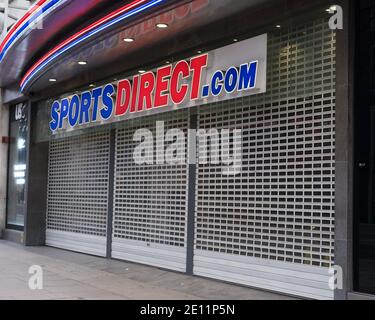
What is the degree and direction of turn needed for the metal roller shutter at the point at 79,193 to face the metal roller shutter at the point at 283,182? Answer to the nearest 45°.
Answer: approximately 90° to its left

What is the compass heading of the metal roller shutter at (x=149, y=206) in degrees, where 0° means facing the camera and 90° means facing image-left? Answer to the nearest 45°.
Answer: approximately 45°

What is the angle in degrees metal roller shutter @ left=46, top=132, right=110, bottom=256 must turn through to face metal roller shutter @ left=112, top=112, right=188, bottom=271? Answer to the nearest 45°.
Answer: approximately 90° to its left

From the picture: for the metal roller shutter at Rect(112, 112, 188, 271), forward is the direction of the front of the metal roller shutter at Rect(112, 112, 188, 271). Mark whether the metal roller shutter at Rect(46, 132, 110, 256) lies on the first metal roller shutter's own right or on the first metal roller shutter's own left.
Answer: on the first metal roller shutter's own right

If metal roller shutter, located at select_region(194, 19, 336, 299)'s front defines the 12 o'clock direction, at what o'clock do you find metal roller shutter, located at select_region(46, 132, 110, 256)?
metal roller shutter, located at select_region(46, 132, 110, 256) is roughly at 3 o'clock from metal roller shutter, located at select_region(194, 19, 336, 299).

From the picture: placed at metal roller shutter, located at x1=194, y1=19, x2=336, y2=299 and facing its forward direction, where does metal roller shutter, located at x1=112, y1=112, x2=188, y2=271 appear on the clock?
metal roller shutter, located at x1=112, y1=112, x2=188, y2=271 is roughly at 3 o'clock from metal roller shutter, located at x1=194, y1=19, x2=336, y2=299.
